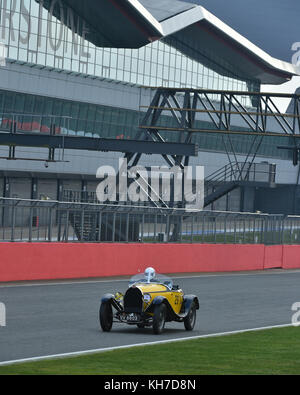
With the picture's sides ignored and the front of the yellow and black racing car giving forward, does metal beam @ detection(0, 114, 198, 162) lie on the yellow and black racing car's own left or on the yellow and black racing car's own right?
on the yellow and black racing car's own right

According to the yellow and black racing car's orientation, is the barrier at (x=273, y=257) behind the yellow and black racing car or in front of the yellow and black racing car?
behind

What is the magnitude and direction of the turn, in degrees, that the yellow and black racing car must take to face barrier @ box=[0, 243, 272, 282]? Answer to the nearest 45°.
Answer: approximately 135° to its right

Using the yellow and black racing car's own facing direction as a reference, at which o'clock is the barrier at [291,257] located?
The barrier is roughly at 5 o'clock from the yellow and black racing car.

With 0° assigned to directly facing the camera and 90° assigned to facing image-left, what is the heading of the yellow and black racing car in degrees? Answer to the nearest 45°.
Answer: approximately 45°

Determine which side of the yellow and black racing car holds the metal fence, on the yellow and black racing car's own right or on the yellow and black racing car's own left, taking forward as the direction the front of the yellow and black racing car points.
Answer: on the yellow and black racing car's own right
